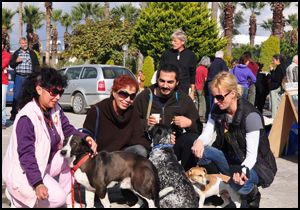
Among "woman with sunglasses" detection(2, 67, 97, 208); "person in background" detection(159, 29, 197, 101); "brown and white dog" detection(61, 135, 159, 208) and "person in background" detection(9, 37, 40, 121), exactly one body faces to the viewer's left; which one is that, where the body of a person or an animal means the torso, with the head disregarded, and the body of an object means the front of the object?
the brown and white dog

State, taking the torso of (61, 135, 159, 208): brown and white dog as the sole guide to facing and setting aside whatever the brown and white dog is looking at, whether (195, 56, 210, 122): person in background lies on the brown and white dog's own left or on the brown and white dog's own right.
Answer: on the brown and white dog's own right

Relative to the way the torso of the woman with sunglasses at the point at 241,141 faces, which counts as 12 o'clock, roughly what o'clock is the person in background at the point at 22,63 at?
The person in background is roughly at 3 o'clock from the woman with sunglasses.

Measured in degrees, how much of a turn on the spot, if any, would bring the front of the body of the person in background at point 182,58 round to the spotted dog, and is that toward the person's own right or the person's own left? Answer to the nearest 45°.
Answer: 0° — they already face it

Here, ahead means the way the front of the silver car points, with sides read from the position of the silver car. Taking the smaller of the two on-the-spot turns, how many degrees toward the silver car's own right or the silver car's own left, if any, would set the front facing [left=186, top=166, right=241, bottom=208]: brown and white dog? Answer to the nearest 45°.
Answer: approximately 135° to the silver car's own left

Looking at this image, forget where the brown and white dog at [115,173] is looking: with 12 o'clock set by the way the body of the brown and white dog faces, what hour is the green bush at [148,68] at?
The green bush is roughly at 3 o'clock from the brown and white dog.

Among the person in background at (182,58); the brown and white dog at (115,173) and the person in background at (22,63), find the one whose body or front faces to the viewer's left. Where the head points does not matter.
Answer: the brown and white dog

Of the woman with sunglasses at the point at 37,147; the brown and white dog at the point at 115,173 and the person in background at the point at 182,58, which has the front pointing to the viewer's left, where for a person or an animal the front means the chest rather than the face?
the brown and white dog

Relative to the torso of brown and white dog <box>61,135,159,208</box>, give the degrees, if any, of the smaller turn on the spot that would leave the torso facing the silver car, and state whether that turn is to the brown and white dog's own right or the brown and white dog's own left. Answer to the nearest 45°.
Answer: approximately 90° to the brown and white dog's own right

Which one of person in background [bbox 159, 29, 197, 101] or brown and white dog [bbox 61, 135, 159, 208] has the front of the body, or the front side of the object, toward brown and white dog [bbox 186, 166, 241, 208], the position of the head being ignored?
the person in background

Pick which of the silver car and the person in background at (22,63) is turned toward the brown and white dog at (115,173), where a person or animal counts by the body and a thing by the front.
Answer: the person in background

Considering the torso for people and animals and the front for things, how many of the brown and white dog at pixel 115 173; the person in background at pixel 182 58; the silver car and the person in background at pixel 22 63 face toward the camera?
2

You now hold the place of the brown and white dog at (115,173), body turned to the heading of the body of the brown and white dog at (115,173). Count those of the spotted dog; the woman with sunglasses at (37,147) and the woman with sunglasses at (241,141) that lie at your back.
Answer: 2

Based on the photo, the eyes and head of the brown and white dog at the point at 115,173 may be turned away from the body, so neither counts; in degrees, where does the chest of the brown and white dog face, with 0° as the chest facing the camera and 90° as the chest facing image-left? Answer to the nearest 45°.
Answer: approximately 90°

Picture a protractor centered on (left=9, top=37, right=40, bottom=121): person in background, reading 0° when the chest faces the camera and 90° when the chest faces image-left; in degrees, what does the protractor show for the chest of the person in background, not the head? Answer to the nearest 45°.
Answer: approximately 0°
